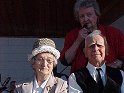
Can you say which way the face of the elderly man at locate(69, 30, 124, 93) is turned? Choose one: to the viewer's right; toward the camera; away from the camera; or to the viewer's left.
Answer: toward the camera

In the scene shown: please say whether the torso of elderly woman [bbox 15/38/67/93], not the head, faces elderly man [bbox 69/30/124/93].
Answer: no

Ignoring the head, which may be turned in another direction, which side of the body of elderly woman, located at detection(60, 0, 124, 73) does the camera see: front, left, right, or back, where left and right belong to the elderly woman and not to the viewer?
front

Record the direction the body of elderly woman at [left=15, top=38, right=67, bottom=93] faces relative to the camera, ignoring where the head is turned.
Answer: toward the camera

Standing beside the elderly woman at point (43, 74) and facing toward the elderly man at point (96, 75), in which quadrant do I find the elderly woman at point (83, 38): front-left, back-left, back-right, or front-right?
front-left

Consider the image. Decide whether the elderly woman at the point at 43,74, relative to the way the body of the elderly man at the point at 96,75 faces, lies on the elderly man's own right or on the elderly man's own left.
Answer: on the elderly man's own right

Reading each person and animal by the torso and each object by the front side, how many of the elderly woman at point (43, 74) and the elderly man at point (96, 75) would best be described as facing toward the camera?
2

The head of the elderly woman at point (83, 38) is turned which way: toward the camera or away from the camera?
toward the camera
